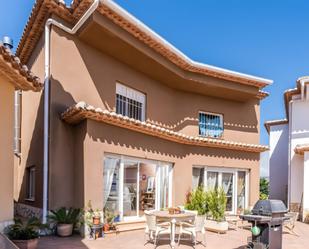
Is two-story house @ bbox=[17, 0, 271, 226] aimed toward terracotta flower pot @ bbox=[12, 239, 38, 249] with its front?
no

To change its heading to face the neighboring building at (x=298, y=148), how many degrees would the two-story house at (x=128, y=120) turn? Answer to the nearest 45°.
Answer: approximately 90° to its left

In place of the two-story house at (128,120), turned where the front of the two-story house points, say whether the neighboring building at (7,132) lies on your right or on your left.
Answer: on your right
